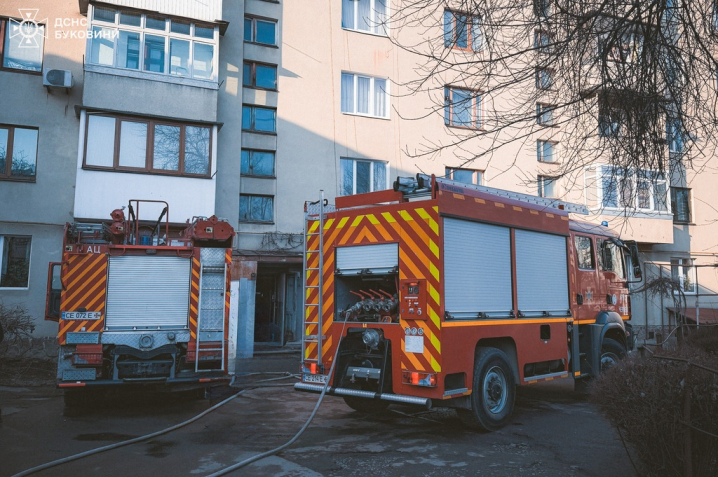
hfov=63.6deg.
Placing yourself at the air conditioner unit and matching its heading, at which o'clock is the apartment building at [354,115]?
The apartment building is roughly at 9 o'clock from the air conditioner unit.

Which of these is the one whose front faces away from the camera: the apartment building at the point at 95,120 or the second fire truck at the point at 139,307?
the second fire truck

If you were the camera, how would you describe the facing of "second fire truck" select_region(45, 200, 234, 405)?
facing away from the viewer

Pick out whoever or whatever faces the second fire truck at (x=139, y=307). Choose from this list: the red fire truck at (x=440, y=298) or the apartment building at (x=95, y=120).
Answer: the apartment building

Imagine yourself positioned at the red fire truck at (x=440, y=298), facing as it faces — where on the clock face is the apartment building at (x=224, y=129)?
The apartment building is roughly at 9 o'clock from the red fire truck.

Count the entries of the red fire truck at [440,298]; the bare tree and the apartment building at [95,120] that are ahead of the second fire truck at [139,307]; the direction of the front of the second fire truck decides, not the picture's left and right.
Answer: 1

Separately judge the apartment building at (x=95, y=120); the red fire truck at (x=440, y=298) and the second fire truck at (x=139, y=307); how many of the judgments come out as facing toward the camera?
1

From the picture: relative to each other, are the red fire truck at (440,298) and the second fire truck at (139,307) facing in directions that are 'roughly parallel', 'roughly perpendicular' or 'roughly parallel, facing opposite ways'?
roughly perpendicular

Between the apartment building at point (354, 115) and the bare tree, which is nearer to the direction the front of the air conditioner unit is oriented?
the bare tree

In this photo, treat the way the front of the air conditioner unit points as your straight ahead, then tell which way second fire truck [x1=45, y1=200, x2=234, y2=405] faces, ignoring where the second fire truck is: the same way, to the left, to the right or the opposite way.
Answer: the opposite way

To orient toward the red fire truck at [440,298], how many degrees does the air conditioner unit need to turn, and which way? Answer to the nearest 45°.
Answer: approximately 45° to its left

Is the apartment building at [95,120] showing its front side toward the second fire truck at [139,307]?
yes

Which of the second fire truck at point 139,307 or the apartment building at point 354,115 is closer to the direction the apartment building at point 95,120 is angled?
the second fire truck
